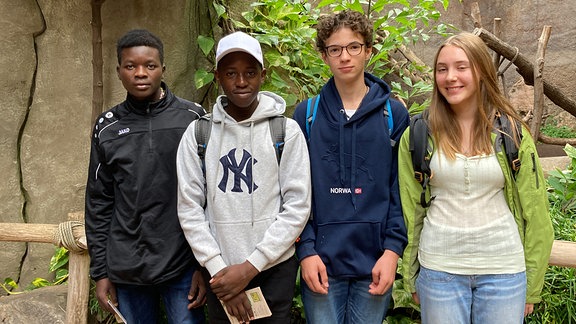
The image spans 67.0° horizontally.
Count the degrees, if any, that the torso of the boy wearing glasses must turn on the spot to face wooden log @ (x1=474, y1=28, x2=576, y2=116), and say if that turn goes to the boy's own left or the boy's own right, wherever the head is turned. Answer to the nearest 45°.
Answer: approximately 135° to the boy's own left

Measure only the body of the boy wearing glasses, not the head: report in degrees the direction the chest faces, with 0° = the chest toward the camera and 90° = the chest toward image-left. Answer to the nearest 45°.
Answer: approximately 0°

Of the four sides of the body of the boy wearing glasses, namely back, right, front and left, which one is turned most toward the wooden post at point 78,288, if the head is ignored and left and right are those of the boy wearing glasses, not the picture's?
right

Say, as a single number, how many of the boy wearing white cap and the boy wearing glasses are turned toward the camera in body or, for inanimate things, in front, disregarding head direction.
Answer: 2

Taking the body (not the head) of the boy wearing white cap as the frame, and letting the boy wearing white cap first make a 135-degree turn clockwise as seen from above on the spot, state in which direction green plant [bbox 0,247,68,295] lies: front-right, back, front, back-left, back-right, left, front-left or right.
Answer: front

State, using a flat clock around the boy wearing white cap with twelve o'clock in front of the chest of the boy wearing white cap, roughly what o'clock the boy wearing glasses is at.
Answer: The boy wearing glasses is roughly at 9 o'clock from the boy wearing white cap.

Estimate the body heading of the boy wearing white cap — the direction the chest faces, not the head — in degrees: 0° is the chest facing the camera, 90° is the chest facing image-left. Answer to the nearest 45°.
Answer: approximately 0°

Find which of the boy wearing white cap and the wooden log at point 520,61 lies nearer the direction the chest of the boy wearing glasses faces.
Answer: the boy wearing white cap

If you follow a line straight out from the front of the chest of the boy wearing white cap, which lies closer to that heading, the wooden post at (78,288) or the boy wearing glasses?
the boy wearing glasses

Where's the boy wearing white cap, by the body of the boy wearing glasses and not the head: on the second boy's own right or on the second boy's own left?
on the second boy's own right
